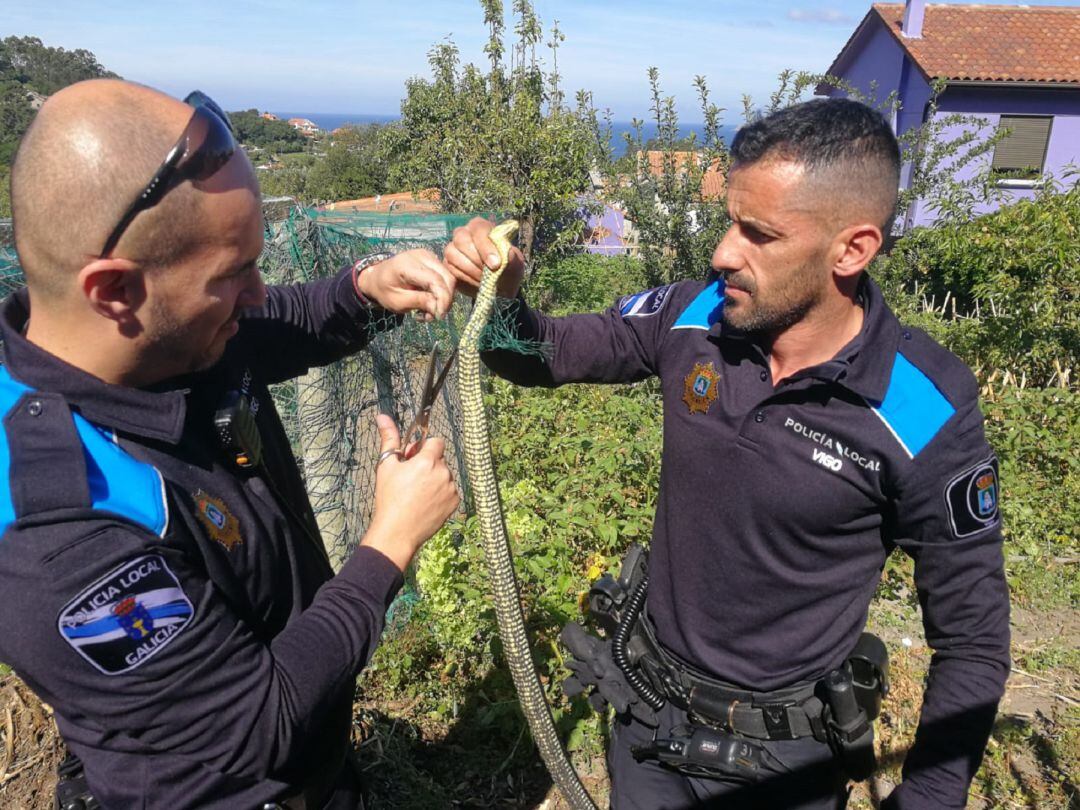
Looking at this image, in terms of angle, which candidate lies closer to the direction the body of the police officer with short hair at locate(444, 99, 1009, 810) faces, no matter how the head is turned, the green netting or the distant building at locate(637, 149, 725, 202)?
the green netting

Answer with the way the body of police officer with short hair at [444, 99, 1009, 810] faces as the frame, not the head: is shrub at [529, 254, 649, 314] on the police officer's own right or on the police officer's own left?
on the police officer's own right

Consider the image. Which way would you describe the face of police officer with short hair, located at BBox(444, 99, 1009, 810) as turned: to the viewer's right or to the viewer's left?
to the viewer's left

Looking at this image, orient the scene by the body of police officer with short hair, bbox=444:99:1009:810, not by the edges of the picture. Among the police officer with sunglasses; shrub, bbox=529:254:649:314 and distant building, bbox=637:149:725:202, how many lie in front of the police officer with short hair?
1

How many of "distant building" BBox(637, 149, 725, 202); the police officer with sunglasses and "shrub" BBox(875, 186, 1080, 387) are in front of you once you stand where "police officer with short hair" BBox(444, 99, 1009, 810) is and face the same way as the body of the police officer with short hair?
1

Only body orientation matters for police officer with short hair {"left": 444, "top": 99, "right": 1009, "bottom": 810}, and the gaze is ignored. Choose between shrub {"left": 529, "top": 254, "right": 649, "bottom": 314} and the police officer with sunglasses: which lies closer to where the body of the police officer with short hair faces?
the police officer with sunglasses

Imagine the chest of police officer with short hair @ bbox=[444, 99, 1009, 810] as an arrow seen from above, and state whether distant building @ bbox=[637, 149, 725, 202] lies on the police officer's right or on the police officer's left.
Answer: on the police officer's right

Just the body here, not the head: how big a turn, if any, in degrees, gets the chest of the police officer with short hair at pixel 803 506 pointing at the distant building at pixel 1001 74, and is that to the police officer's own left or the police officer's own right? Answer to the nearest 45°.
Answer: approximately 135° to the police officer's own right

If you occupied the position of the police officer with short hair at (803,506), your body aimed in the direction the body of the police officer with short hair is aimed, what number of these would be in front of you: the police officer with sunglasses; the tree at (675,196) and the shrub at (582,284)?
1

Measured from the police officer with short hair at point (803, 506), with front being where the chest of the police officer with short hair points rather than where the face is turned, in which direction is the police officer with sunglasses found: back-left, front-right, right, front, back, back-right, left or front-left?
front

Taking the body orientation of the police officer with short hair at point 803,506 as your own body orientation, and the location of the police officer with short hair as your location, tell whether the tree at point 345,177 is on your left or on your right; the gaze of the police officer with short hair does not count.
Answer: on your right

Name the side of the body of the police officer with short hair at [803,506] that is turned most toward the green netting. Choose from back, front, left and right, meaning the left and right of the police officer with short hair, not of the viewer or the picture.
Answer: right

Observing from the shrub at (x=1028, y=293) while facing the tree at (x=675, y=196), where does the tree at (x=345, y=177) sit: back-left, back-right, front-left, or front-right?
front-right
